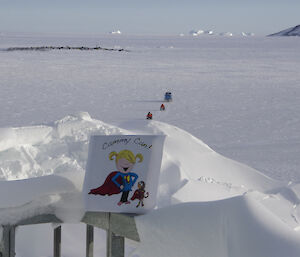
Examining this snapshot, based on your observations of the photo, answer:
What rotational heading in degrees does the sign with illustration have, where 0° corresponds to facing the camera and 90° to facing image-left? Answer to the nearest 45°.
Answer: approximately 0°
